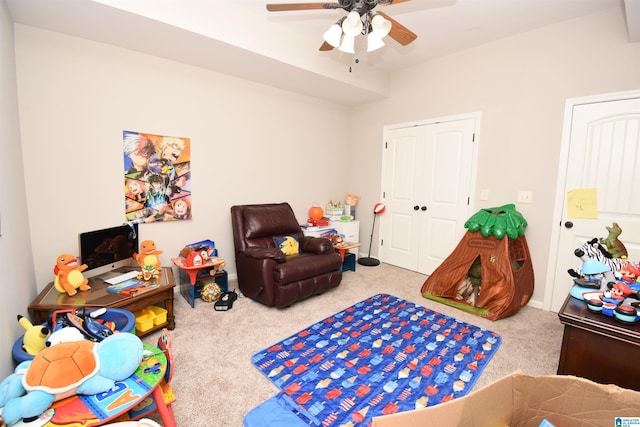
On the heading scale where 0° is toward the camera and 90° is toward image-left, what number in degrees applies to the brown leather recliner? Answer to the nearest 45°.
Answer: approximately 315°

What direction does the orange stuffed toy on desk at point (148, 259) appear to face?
toward the camera

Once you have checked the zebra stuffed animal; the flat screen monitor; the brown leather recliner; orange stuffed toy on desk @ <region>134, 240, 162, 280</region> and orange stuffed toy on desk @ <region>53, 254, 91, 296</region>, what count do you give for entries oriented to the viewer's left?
1

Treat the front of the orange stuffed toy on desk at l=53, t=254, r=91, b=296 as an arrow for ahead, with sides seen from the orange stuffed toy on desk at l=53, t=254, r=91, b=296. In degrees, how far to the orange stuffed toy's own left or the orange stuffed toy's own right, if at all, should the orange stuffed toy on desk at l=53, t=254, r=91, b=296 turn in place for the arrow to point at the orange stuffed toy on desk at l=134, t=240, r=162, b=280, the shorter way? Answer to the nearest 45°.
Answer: approximately 45° to the orange stuffed toy's own left

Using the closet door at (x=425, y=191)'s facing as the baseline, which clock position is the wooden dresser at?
The wooden dresser is roughly at 10 o'clock from the closet door.

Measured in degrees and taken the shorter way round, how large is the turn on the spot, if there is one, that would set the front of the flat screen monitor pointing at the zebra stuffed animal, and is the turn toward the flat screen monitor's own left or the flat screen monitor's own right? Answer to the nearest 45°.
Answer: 0° — it already faces it

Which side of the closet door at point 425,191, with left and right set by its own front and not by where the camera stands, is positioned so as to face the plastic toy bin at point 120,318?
front

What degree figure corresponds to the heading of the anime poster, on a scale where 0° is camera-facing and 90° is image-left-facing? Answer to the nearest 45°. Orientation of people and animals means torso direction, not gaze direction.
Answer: approximately 315°

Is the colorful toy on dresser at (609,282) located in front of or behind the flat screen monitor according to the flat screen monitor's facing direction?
in front

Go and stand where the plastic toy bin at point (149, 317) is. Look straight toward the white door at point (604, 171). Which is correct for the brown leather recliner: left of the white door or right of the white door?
left

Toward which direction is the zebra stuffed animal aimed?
to the viewer's left

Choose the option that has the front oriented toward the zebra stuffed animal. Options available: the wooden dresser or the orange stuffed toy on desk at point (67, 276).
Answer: the orange stuffed toy on desk

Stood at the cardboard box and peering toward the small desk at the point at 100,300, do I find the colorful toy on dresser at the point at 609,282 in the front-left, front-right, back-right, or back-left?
back-right

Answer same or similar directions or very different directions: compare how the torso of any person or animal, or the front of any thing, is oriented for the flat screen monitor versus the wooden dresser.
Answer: very different directions

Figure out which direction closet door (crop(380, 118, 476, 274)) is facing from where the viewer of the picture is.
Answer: facing the viewer and to the left of the viewer
